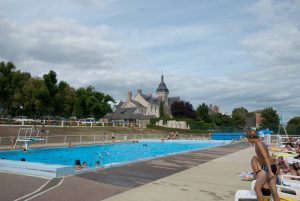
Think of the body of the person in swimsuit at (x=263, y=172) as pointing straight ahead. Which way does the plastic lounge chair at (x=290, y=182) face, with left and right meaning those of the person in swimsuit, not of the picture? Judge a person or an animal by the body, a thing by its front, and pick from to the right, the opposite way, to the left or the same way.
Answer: the same way

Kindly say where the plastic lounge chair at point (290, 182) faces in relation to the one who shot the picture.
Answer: facing to the left of the viewer

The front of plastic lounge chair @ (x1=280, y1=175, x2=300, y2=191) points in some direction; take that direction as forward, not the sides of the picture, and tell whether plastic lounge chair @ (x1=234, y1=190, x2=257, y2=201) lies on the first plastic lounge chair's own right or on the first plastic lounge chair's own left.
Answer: on the first plastic lounge chair's own left

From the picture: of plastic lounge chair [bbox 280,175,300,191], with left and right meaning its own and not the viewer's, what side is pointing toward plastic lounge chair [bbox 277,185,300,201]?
left

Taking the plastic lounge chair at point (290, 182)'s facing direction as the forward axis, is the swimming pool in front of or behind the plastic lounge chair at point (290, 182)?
in front

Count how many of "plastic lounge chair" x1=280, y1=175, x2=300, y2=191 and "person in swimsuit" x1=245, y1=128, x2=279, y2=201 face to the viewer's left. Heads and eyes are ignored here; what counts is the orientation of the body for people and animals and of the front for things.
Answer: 2

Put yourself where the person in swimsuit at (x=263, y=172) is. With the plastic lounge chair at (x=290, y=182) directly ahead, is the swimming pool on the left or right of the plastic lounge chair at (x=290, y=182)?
left

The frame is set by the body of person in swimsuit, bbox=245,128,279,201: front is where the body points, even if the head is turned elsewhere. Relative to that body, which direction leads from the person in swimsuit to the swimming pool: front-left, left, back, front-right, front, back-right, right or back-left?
front-right

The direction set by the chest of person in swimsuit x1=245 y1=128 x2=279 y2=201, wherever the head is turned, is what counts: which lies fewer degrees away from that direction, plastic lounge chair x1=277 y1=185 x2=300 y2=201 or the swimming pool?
the swimming pool

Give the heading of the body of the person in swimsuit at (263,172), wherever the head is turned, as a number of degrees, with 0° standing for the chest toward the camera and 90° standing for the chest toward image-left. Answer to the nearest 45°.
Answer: approximately 90°
